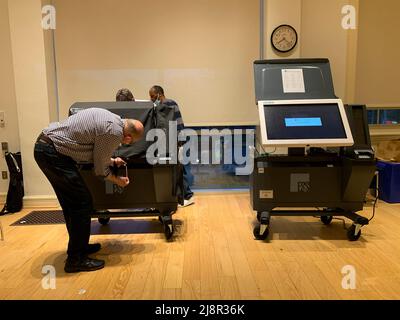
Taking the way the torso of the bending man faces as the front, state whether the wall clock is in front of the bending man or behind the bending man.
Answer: in front

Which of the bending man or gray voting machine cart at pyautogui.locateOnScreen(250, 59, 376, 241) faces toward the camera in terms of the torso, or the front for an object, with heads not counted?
the gray voting machine cart

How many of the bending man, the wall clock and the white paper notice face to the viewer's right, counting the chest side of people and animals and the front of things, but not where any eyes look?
1

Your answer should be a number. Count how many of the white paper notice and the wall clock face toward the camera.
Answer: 2

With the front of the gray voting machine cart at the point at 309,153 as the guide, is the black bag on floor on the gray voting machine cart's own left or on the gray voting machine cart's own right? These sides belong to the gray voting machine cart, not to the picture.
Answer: on the gray voting machine cart's own right

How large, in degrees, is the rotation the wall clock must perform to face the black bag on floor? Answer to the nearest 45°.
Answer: approximately 90° to its right

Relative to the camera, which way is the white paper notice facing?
toward the camera

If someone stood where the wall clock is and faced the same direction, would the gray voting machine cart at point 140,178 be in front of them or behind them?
in front

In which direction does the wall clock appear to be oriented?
toward the camera

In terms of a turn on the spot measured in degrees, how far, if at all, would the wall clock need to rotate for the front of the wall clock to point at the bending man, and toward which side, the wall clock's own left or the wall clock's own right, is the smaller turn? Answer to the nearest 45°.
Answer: approximately 45° to the wall clock's own right

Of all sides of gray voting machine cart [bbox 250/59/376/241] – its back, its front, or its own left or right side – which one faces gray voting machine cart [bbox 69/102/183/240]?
right

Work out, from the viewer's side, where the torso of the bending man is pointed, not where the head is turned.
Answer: to the viewer's right

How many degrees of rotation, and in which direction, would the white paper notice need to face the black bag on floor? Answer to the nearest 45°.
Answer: approximately 90° to its right
